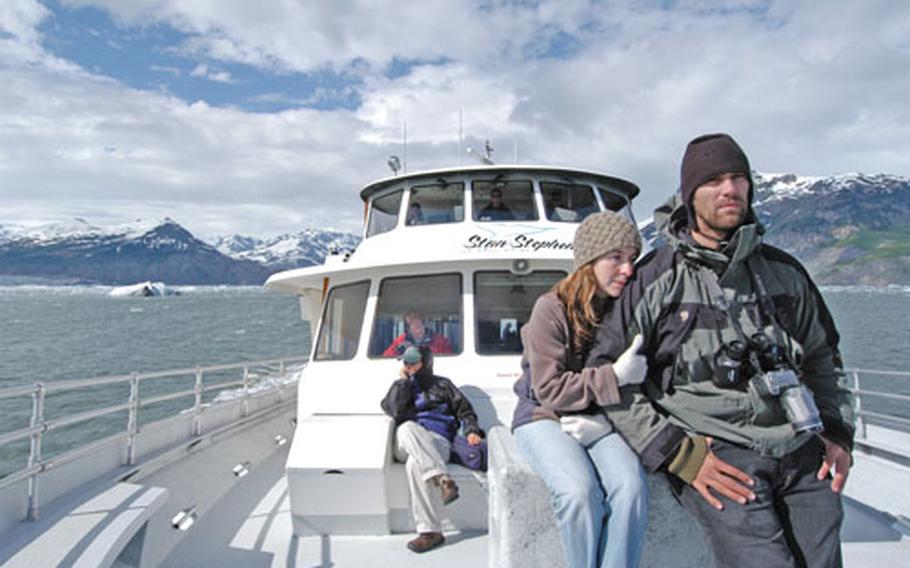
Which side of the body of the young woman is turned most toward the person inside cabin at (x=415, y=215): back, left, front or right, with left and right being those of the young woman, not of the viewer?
back

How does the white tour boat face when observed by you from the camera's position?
facing the viewer

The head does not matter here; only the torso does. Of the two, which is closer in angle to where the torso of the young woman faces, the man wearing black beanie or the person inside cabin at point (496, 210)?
the man wearing black beanie

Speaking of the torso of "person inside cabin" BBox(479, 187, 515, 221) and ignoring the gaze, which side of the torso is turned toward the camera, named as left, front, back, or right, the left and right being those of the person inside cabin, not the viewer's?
front

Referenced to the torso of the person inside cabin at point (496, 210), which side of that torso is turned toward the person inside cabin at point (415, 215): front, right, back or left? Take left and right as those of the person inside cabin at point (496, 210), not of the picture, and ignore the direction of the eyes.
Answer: right

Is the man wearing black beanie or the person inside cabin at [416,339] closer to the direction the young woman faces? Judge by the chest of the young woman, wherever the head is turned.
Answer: the man wearing black beanie

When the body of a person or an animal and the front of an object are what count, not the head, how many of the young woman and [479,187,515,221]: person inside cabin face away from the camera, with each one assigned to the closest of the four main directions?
0

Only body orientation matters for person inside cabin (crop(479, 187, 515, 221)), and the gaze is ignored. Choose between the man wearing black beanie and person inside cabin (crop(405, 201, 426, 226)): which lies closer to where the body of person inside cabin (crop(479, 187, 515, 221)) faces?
the man wearing black beanie

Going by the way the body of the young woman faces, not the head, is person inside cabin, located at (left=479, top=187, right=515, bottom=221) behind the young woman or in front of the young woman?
behind

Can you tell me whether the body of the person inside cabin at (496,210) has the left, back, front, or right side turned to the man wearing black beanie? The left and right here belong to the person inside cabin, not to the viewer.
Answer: front

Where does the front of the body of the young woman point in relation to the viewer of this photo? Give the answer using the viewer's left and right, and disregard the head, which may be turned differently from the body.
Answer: facing the viewer and to the right of the viewer
